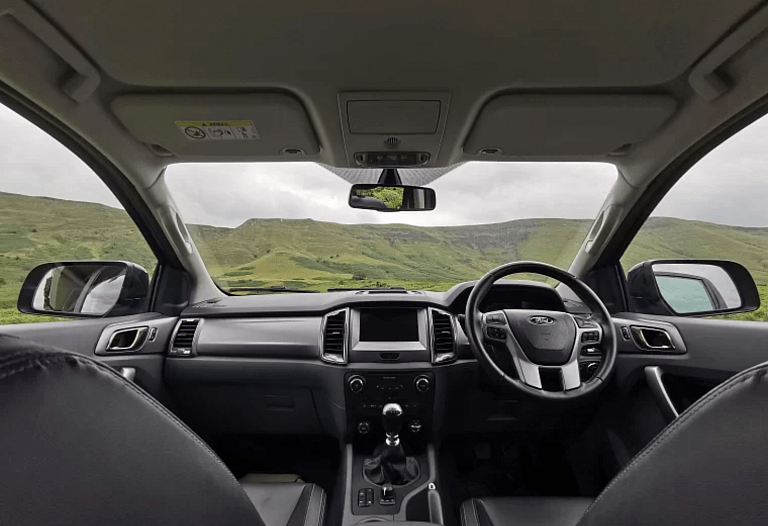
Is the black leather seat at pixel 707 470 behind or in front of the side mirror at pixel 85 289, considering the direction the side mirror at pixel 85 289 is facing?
in front

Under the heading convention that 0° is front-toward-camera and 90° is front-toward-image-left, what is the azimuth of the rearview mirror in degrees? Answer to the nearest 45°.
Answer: approximately 0°

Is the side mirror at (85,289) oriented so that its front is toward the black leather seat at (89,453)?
yes

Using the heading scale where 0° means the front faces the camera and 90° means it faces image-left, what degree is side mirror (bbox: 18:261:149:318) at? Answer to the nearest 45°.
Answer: approximately 0°

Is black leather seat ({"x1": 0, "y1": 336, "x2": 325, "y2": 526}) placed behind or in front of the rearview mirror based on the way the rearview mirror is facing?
in front

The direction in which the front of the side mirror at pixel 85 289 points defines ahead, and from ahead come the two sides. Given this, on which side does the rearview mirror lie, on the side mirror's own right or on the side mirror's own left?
on the side mirror's own left

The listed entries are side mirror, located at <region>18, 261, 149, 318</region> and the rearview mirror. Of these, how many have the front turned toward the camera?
2

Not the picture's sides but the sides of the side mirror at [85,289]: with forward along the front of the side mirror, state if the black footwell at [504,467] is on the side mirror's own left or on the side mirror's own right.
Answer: on the side mirror's own left

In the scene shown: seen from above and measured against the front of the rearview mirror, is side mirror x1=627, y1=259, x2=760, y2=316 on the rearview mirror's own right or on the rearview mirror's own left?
on the rearview mirror's own left
